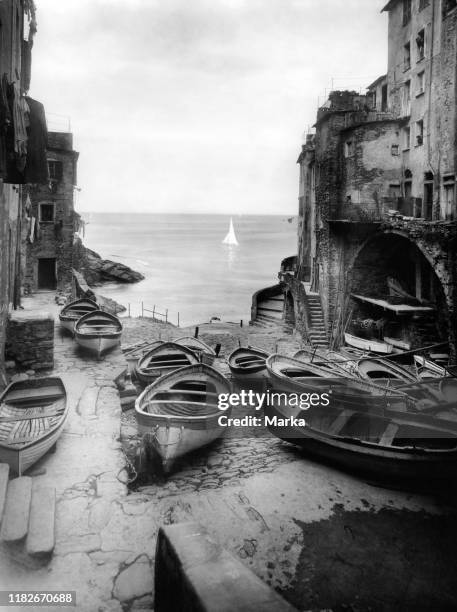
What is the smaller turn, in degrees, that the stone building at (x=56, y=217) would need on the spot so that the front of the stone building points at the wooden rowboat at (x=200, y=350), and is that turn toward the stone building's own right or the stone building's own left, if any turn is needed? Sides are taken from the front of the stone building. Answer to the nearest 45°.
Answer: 0° — it already faces it

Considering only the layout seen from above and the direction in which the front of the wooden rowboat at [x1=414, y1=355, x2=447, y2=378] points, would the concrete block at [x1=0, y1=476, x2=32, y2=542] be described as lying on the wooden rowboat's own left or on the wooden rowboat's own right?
on the wooden rowboat's own left

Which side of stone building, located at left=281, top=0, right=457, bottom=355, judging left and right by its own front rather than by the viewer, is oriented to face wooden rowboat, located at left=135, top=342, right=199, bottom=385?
front

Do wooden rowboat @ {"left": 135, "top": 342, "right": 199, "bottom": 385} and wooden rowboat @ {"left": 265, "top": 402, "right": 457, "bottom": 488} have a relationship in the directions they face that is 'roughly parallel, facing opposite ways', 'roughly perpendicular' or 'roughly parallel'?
roughly perpendicular

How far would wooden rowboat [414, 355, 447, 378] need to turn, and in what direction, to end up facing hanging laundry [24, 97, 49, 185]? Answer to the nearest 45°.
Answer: approximately 90° to its left

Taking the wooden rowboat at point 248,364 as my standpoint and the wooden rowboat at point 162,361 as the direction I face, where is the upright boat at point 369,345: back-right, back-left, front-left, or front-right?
back-right

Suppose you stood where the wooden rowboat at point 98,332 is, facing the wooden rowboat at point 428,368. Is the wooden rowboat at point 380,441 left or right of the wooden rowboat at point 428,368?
right

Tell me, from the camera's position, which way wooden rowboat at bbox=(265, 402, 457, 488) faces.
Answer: facing away from the viewer and to the left of the viewer

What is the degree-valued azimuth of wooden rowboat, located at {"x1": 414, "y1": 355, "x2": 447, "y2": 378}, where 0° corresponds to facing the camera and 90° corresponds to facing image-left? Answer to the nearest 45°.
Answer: approximately 135°

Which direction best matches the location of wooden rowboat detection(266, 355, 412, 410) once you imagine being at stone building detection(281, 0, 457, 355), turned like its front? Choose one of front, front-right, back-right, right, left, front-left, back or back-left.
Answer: front-left

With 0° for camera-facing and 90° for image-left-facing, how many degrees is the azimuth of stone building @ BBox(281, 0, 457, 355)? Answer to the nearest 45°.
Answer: approximately 45°
